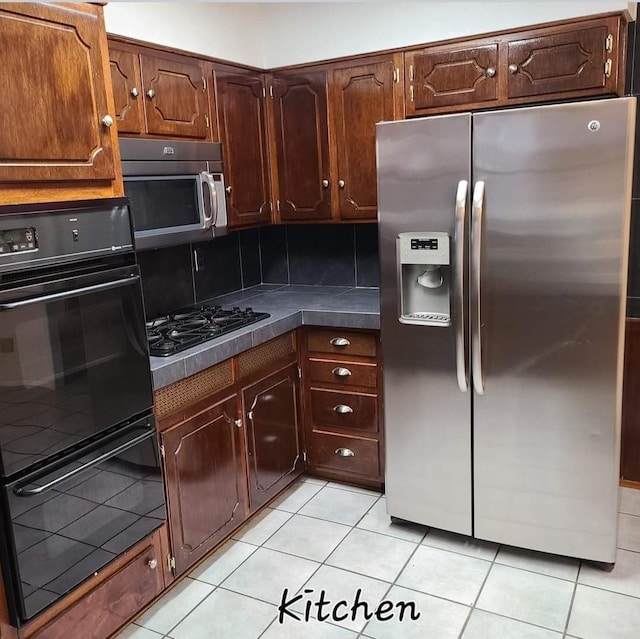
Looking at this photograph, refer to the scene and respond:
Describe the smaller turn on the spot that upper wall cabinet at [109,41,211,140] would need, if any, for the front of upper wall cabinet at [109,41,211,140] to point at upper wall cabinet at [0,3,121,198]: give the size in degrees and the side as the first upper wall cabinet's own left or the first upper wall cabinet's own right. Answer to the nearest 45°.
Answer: approximately 45° to the first upper wall cabinet's own right

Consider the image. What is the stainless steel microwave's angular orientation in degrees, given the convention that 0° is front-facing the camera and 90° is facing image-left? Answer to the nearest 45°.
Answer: approximately 315°

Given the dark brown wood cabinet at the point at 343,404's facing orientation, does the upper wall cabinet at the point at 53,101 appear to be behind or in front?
in front

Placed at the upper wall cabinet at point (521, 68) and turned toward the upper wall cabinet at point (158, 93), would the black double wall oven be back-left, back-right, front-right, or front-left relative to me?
front-left

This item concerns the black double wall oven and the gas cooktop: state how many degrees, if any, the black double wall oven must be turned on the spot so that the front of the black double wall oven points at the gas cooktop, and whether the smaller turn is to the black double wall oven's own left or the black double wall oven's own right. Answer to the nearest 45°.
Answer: approximately 90° to the black double wall oven's own left

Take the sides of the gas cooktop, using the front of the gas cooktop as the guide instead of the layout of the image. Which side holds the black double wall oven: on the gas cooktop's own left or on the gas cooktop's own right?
on the gas cooktop's own right

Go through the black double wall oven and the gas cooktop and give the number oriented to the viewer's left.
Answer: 0

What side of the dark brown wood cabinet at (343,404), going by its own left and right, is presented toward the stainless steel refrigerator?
left

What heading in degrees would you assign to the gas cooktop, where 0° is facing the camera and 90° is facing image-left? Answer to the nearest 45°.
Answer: approximately 315°

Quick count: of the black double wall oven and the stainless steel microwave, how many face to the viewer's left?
0
